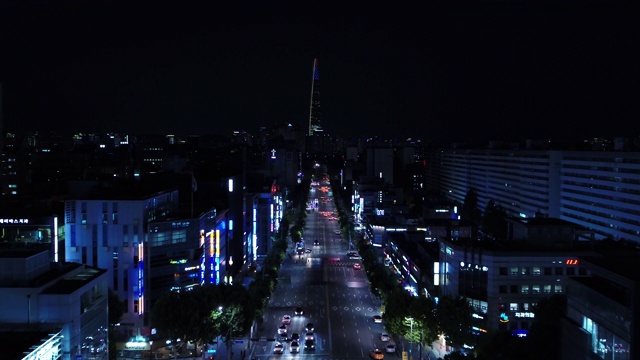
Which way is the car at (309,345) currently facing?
toward the camera

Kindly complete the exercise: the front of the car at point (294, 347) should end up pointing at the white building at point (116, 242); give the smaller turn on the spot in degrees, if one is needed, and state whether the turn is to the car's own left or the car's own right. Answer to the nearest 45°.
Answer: approximately 90° to the car's own right

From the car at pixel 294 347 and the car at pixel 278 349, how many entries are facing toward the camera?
2

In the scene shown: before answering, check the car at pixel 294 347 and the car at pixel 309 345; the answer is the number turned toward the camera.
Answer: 2

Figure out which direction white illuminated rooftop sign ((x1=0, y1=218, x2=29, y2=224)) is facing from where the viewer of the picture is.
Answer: facing the viewer

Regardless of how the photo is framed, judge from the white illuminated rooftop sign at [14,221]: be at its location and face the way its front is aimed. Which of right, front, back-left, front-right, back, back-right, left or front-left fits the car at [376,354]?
front-left

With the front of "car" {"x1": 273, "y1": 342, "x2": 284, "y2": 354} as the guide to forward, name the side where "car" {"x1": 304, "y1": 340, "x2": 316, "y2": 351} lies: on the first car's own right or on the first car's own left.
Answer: on the first car's own left

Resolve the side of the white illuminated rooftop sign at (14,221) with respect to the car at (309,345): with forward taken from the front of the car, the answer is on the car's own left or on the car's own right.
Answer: on the car's own right

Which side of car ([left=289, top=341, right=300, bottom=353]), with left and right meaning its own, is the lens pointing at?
front

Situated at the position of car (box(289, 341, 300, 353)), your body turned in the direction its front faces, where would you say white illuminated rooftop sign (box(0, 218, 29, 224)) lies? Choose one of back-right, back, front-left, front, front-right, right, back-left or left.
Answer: right

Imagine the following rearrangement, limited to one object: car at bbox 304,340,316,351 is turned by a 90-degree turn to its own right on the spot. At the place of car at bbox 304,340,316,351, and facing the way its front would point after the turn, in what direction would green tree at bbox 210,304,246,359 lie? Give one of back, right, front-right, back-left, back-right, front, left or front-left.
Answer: front-left

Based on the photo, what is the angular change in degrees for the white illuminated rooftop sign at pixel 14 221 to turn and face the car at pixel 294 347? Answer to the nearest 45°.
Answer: approximately 45° to its left

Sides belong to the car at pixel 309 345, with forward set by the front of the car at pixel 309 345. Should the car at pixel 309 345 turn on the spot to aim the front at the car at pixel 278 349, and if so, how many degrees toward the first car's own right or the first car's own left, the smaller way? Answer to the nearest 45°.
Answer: approximately 90° to the first car's own right
